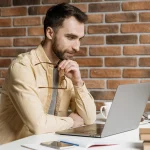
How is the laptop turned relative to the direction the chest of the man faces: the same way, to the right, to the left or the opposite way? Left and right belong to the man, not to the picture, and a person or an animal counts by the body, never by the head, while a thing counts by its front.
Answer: the opposite way

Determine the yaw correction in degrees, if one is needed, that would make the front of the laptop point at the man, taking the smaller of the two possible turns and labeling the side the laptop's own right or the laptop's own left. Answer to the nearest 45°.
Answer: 0° — it already faces them

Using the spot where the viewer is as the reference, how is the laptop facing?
facing away from the viewer and to the left of the viewer

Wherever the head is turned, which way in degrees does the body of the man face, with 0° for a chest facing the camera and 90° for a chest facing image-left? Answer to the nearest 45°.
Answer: approximately 315°
